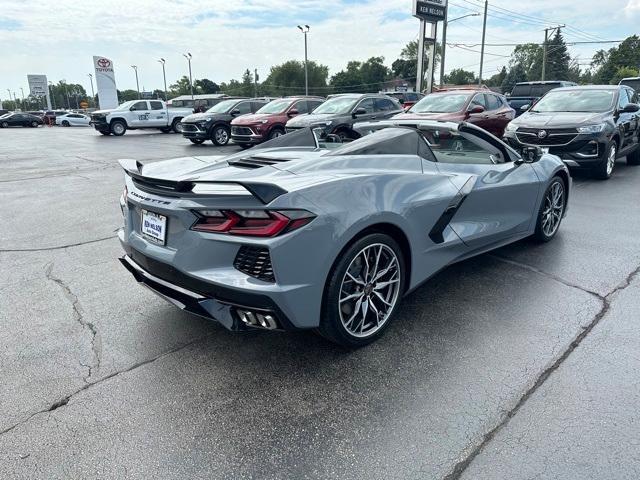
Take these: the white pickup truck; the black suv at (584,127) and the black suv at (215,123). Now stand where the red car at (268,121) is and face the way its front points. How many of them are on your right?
2

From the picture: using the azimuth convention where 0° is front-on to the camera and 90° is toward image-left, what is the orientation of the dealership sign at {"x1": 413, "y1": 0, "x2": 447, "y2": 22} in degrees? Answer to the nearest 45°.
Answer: approximately 0°

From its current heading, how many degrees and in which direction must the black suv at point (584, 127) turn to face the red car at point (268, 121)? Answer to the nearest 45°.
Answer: approximately 45° to its right

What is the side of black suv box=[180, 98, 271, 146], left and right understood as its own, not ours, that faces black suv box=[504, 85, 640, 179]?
left

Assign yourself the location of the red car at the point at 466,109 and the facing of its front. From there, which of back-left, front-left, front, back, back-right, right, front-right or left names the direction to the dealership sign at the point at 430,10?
back-right

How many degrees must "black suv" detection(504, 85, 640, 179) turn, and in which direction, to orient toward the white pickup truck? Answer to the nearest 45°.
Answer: approximately 45° to its right

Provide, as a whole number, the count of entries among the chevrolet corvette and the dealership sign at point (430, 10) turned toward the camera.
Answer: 1

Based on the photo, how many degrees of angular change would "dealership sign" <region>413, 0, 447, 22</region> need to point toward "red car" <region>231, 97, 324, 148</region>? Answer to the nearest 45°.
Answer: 0° — it already faces it

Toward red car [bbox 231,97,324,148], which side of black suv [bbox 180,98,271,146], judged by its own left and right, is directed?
left

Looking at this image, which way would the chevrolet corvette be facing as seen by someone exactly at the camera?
facing away from the viewer and to the right of the viewer
